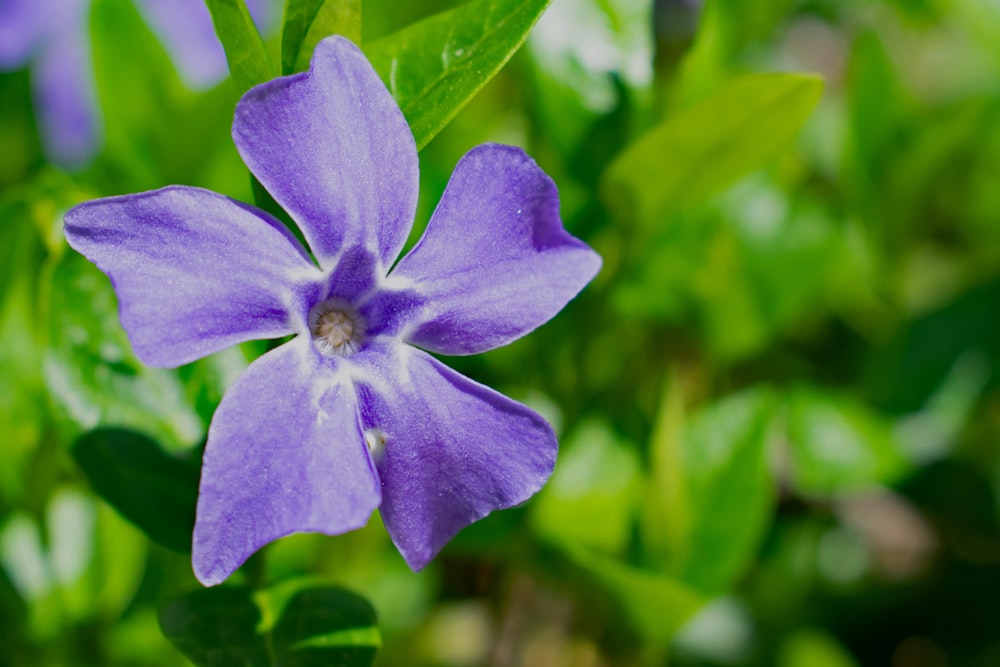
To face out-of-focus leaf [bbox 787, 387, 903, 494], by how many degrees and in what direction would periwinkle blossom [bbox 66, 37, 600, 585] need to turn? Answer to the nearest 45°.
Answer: approximately 135° to its left

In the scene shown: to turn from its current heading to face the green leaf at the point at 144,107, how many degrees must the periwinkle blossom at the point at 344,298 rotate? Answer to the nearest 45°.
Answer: approximately 180°

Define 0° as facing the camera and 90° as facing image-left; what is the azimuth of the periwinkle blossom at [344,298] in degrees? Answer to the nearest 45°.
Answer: approximately 0°

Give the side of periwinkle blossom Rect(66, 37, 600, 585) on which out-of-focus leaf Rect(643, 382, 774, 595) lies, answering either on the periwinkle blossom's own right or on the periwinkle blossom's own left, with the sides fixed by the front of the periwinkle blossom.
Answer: on the periwinkle blossom's own left

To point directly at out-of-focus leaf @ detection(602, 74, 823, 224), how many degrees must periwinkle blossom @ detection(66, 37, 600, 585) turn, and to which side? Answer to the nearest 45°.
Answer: approximately 135° to its left
